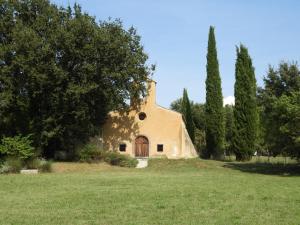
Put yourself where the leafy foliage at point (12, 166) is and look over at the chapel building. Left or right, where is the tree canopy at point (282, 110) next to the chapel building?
right

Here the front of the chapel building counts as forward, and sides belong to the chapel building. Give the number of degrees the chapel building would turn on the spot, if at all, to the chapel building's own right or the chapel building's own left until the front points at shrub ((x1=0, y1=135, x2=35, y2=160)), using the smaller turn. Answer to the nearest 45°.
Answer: approximately 45° to the chapel building's own right

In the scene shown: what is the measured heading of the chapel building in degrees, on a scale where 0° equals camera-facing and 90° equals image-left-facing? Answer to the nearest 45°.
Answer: approximately 0°

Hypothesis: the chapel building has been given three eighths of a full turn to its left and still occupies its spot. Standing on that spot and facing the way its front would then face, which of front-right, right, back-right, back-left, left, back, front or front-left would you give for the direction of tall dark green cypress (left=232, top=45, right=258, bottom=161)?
front-right

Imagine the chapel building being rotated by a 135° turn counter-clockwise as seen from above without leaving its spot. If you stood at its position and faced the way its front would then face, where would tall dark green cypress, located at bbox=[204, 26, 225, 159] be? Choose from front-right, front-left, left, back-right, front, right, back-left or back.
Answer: front-right

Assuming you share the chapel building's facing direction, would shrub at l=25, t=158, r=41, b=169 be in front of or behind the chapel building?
in front

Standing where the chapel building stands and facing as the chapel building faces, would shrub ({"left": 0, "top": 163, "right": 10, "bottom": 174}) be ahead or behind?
ahead
